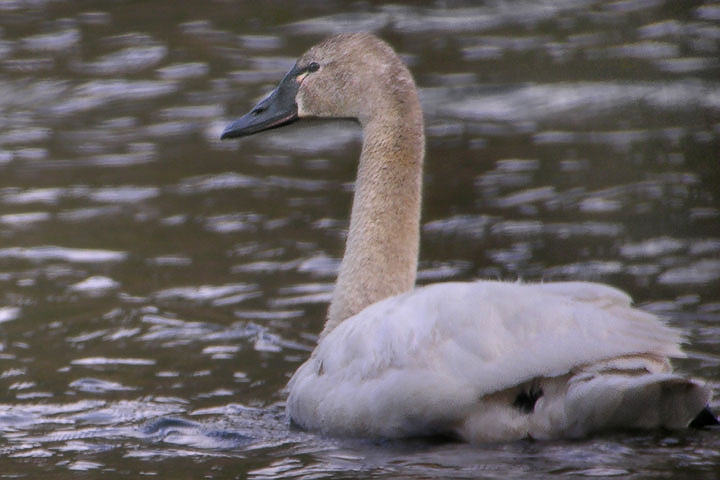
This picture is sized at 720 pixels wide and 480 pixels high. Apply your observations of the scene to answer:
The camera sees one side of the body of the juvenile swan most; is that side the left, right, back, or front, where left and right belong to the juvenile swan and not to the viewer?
left
